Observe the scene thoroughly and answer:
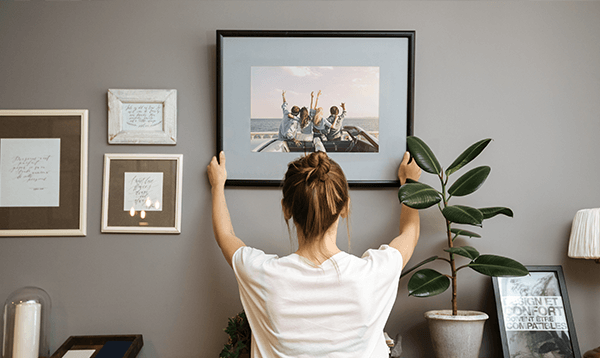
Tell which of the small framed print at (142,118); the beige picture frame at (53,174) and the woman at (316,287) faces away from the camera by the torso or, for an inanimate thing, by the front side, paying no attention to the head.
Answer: the woman

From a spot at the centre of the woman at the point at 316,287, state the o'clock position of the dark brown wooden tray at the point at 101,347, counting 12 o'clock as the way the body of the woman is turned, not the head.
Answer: The dark brown wooden tray is roughly at 10 o'clock from the woman.

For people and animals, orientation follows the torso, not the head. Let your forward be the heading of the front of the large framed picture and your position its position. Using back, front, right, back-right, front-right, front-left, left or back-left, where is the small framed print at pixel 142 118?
right

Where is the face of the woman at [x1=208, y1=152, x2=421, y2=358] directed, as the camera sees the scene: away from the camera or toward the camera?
away from the camera

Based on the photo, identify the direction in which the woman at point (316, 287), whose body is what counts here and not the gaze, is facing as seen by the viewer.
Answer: away from the camera

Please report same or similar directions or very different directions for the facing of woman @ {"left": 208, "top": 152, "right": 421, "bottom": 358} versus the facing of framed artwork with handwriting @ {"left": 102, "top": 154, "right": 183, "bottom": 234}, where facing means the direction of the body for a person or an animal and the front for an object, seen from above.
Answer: very different directions

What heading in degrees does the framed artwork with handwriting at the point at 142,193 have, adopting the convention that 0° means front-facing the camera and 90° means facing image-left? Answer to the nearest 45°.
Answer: approximately 0°

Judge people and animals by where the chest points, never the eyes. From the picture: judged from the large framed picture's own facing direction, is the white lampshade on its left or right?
on its left
